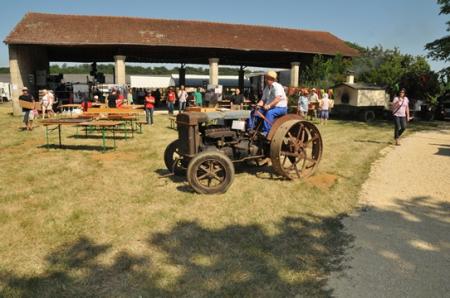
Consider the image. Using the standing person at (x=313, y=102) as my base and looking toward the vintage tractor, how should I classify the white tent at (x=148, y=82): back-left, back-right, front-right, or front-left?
back-right

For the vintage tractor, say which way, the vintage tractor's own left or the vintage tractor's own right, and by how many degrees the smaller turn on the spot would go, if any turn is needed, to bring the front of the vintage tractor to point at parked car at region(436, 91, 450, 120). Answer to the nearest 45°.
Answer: approximately 180°

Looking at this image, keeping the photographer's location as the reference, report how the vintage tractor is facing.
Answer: facing the viewer and to the left of the viewer

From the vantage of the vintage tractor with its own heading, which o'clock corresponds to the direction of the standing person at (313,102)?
The standing person is roughly at 5 o'clock from the vintage tractor.

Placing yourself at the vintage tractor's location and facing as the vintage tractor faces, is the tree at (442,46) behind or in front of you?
behind

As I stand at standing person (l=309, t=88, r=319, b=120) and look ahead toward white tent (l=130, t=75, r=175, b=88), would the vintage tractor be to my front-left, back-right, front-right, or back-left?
back-left
